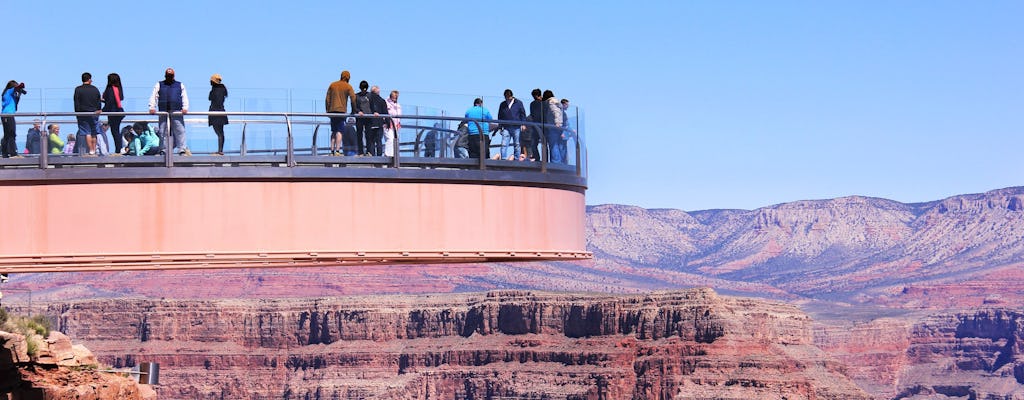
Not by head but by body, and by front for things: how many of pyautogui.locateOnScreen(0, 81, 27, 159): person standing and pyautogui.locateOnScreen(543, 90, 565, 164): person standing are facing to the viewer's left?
1

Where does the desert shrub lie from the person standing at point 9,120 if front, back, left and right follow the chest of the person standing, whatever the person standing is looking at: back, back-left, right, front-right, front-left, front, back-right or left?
right

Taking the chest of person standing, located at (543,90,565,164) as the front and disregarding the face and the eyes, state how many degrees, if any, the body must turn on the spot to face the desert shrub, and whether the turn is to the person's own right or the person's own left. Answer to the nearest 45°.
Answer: approximately 45° to the person's own right
